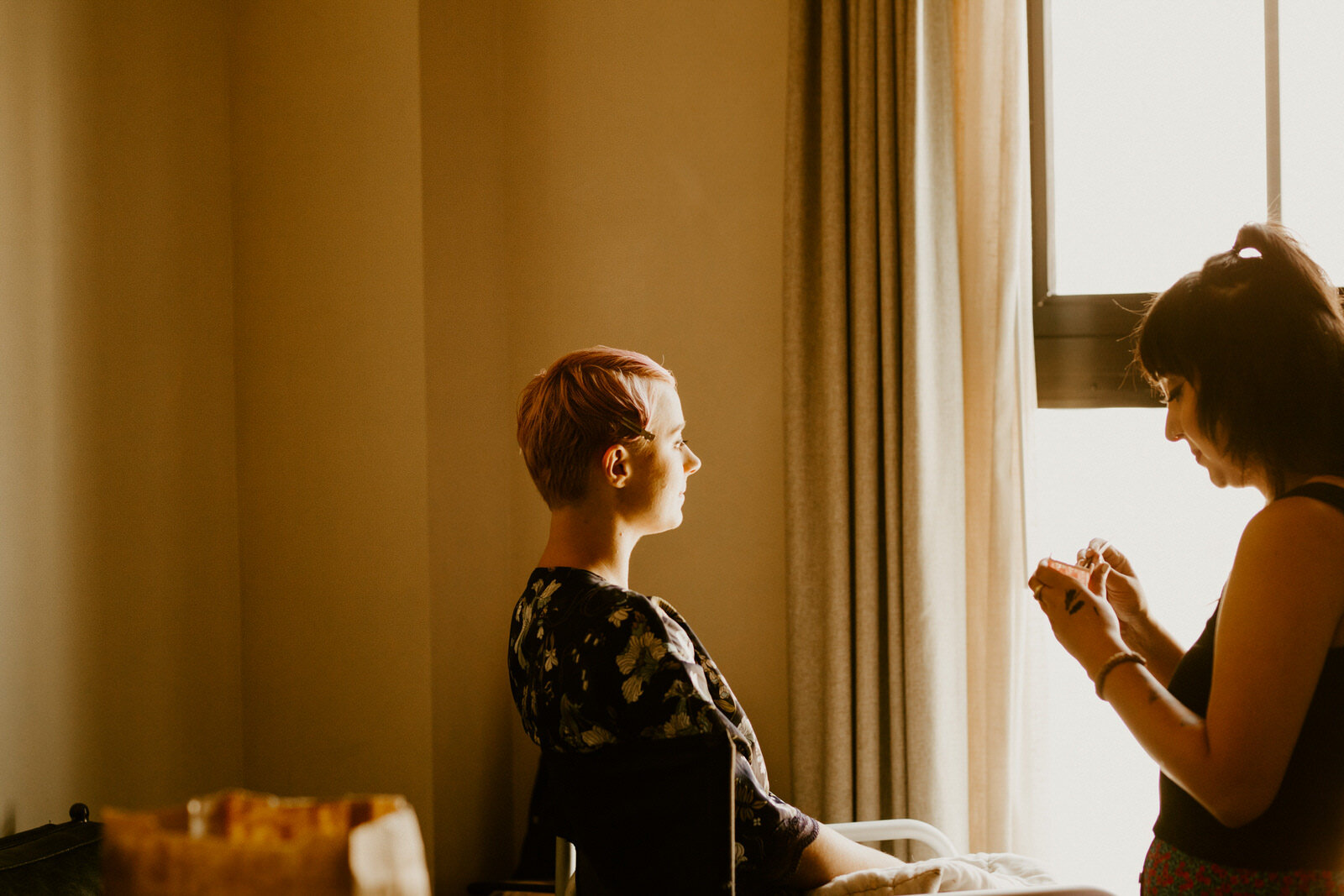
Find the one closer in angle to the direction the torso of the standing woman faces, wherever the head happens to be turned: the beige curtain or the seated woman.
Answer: the seated woman

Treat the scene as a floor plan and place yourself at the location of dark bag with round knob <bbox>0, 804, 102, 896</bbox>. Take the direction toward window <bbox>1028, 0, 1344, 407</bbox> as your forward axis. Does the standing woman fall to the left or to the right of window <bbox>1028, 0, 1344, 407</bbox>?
right

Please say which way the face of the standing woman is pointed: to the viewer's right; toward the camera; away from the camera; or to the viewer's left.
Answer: to the viewer's left

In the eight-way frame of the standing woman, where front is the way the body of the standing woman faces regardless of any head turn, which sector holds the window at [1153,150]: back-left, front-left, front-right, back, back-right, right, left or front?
right

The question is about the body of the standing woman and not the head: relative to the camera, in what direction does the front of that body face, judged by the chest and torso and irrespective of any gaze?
to the viewer's left

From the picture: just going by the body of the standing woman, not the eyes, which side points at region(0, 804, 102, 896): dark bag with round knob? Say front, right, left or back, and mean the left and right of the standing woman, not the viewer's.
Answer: front

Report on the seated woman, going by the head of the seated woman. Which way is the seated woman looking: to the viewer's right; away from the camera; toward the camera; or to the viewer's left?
to the viewer's right

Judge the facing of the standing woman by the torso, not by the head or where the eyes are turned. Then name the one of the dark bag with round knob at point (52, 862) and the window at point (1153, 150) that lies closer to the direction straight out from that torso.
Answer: the dark bag with round knob

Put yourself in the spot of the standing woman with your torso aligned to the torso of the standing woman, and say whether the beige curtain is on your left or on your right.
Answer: on your right

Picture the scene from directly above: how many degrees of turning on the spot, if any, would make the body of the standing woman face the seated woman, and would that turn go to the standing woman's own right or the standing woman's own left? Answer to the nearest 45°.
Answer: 0° — they already face them
